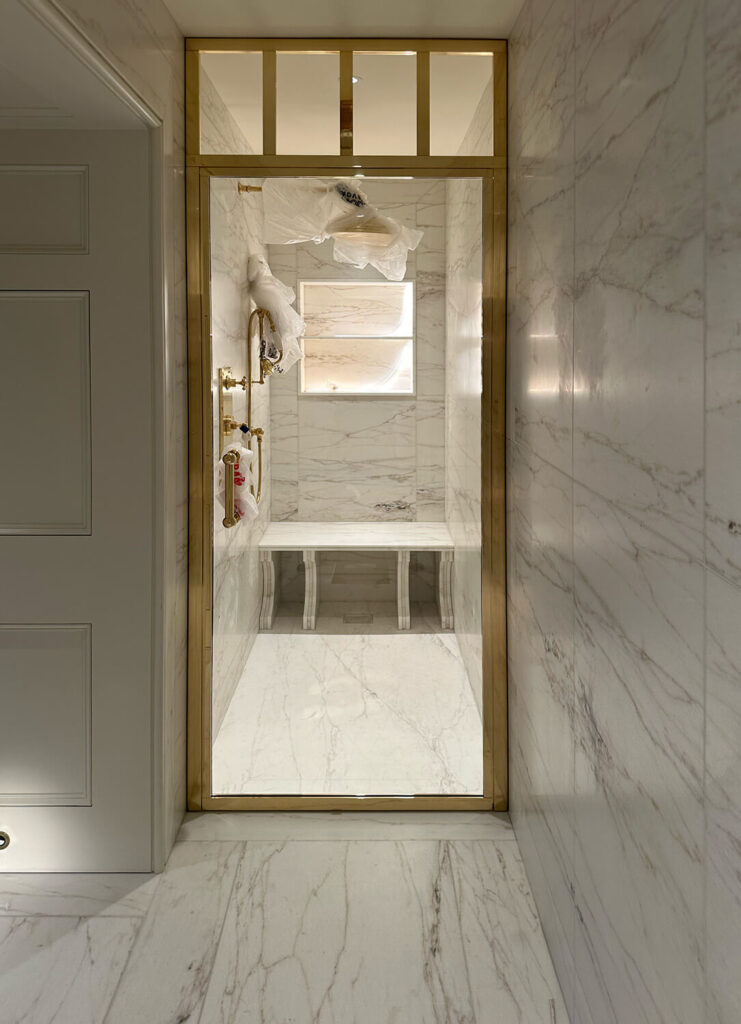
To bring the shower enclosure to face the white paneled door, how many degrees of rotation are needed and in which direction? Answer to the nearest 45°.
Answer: approximately 45° to its right

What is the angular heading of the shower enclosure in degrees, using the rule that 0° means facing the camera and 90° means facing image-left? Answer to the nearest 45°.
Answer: approximately 0°
